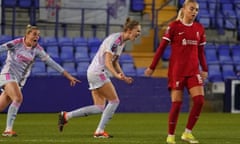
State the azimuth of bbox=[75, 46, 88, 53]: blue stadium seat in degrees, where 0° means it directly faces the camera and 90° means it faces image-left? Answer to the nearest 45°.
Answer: approximately 0°

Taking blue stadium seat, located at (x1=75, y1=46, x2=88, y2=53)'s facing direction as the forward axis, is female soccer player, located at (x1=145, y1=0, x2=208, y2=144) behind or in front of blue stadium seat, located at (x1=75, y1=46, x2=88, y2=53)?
in front

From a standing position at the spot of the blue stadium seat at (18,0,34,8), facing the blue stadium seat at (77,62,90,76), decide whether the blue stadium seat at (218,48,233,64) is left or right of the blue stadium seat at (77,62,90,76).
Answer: left
